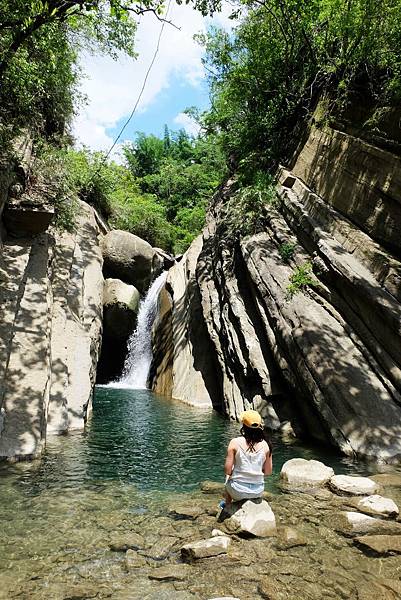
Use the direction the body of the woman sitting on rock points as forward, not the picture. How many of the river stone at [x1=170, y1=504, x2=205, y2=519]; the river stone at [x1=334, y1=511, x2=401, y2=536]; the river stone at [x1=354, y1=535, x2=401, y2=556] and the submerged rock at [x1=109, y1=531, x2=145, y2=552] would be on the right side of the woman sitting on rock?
2

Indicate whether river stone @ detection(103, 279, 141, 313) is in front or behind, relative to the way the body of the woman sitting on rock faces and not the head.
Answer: in front

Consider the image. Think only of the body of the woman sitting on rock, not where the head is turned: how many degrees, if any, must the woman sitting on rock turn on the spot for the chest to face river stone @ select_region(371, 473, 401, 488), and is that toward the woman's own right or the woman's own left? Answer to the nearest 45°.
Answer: approximately 45° to the woman's own right

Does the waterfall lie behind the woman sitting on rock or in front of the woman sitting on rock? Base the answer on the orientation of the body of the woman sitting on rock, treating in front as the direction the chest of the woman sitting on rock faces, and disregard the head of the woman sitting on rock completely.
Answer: in front

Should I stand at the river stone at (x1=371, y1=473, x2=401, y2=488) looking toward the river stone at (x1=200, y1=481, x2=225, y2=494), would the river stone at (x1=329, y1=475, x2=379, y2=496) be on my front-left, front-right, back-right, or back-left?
front-left

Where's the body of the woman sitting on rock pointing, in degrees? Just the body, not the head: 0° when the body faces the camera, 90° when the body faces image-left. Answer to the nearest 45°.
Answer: approximately 180°

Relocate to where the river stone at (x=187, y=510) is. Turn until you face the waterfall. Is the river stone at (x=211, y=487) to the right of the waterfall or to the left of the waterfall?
right

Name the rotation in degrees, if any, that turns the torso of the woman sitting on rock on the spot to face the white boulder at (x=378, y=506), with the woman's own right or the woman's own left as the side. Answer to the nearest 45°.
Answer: approximately 45° to the woman's own right

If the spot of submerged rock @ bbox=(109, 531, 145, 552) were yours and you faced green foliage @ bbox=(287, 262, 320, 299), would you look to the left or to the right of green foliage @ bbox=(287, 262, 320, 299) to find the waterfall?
left

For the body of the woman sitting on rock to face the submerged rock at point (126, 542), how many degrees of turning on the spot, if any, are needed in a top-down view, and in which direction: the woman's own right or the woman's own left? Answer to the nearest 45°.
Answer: approximately 90° to the woman's own left

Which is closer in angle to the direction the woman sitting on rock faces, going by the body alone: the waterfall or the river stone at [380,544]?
the waterfall

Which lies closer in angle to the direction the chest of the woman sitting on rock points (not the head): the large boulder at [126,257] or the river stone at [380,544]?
the large boulder

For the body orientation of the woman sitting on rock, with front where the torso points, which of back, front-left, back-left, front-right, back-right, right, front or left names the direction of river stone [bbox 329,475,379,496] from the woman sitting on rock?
front-right

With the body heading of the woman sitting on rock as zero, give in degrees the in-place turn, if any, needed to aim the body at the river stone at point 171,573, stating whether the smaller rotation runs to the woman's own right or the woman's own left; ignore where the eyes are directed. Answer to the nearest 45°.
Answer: approximately 135° to the woman's own left

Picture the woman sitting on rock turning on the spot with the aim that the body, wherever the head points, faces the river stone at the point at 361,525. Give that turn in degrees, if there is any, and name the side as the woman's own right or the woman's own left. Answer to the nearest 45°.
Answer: approximately 90° to the woman's own right
